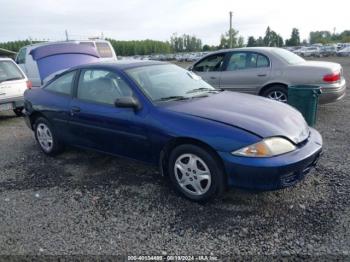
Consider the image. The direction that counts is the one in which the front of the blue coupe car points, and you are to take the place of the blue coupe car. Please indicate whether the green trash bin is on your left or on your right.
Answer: on your left

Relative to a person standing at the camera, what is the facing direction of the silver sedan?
facing away from the viewer and to the left of the viewer

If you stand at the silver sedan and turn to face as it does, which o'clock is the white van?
The white van is roughly at 11 o'clock from the silver sedan.

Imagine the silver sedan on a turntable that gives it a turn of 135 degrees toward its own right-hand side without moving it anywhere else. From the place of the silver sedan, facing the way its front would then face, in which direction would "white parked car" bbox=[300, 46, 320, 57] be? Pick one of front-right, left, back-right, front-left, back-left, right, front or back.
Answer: left

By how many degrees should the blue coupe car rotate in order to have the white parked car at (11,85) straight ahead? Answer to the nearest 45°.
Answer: approximately 180°

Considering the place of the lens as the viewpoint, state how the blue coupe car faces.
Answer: facing the viewer and to the right of the viewer
